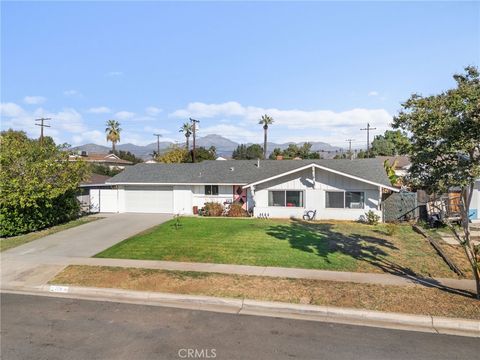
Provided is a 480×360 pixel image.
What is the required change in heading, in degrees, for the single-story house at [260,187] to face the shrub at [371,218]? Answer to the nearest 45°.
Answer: approximately 45° to its left

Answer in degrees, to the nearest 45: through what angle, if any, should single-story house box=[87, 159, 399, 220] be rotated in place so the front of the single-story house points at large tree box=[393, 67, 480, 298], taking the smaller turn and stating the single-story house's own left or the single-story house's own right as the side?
0° — it already faces it

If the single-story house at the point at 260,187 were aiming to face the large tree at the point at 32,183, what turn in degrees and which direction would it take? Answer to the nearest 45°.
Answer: approximately 45° to its right

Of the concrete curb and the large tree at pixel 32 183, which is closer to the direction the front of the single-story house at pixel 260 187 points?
the concrete curb

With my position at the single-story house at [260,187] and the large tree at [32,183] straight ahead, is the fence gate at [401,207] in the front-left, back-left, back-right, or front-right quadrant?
back-left

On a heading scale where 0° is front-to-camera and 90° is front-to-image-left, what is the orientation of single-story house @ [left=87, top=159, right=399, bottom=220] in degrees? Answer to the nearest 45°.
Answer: approximately 0°

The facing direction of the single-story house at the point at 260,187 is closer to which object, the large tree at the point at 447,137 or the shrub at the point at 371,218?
the large tree

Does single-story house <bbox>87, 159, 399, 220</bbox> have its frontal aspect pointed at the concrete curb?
yes

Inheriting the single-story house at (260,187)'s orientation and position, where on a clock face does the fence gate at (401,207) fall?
The fence gate is roughly at 10 o'clock from the single-story house.

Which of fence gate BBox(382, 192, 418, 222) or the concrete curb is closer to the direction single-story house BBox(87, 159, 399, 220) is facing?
the concrete curb

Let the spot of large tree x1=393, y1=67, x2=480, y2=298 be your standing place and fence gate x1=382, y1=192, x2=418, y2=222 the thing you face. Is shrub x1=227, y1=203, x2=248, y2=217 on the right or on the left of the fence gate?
left
